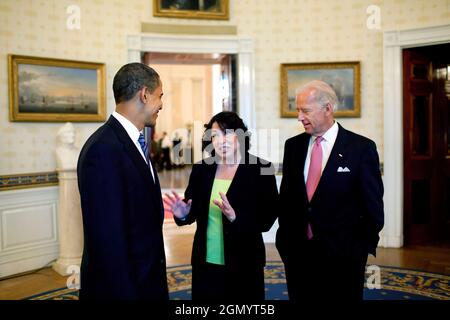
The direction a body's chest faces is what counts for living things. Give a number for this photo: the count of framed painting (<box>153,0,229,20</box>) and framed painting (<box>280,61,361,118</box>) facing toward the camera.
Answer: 2

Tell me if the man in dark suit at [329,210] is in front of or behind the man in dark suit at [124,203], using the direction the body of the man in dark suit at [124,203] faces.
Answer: in front

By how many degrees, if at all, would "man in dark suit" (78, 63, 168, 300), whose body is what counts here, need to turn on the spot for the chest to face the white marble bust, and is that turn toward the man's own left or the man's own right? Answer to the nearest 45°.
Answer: approximately 90° to the man's own left

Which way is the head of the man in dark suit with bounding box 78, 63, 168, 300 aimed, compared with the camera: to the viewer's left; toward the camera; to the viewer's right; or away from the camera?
to the viewer's right

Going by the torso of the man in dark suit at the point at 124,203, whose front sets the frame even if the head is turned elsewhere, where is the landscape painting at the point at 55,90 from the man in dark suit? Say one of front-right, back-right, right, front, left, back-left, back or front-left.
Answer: left

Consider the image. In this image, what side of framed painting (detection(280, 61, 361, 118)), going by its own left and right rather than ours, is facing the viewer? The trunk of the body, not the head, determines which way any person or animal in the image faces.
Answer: front

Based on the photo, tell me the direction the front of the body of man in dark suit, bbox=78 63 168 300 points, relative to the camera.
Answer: to the viewer's right

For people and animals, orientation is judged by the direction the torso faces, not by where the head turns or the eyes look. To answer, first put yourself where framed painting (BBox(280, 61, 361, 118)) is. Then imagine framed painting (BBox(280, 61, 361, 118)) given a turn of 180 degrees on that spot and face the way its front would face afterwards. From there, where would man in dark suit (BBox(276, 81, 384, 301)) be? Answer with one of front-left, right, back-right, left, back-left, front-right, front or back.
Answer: back

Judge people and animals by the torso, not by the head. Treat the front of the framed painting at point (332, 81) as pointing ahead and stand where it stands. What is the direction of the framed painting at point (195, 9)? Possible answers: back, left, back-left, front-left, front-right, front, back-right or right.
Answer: right

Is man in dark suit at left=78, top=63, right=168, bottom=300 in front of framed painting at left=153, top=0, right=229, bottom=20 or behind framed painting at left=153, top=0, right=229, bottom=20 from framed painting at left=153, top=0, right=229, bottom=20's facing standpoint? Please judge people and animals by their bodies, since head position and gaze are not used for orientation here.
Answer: in front

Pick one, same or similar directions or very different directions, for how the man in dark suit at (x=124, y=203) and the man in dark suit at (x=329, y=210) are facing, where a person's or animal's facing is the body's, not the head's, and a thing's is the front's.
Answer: very different directions

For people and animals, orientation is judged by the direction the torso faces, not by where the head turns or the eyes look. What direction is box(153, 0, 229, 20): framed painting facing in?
toward the camera
